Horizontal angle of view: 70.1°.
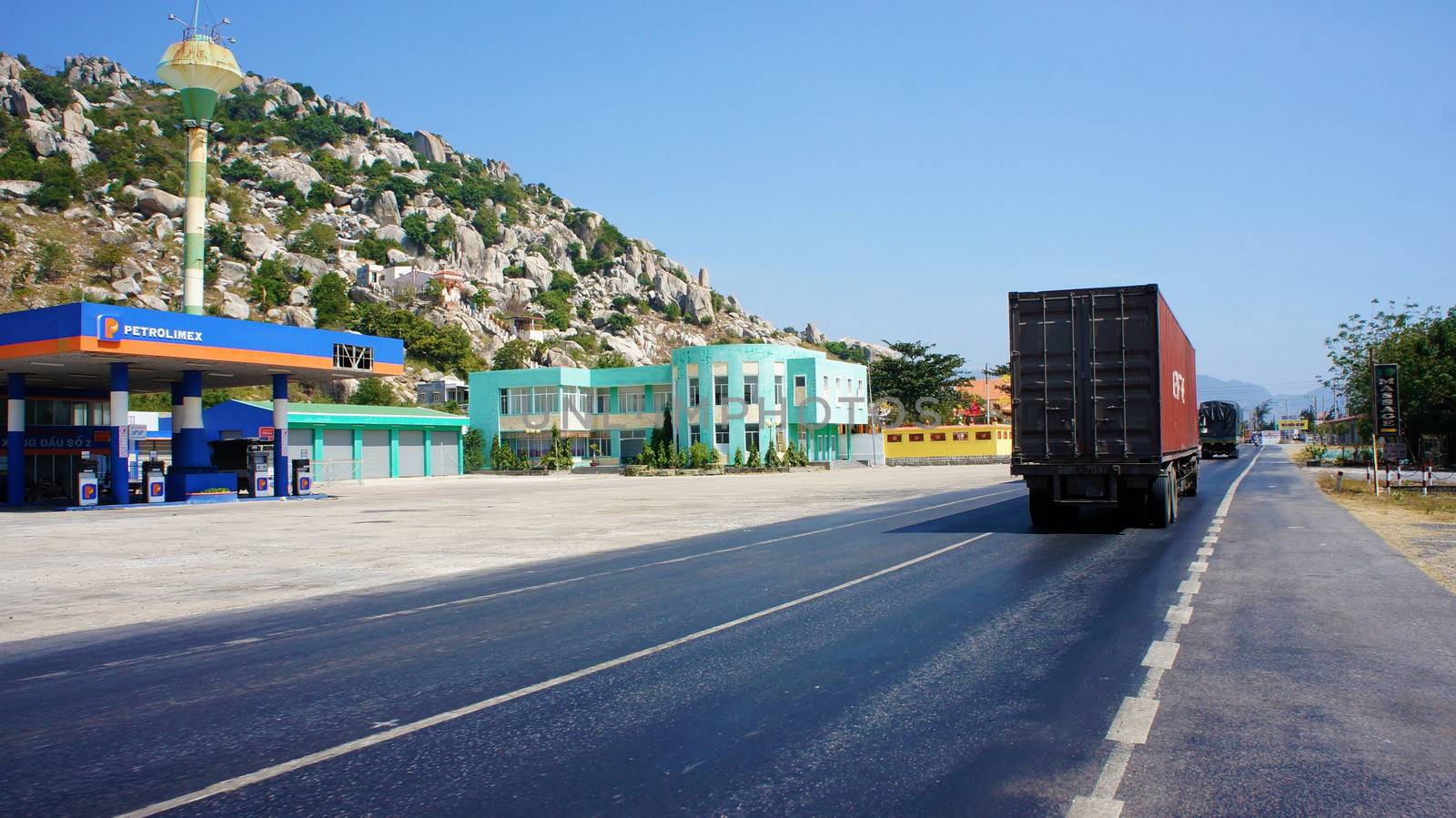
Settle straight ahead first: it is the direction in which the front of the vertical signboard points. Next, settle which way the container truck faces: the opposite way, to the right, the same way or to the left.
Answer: the opposite way

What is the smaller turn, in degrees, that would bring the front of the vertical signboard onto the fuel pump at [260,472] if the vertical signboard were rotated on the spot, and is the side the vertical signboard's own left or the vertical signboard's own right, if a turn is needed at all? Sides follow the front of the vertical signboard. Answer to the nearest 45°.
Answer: approximately 90° to the vertical signboard's own right

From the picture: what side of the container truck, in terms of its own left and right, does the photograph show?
back

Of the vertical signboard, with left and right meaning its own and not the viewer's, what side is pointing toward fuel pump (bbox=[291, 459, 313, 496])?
right
